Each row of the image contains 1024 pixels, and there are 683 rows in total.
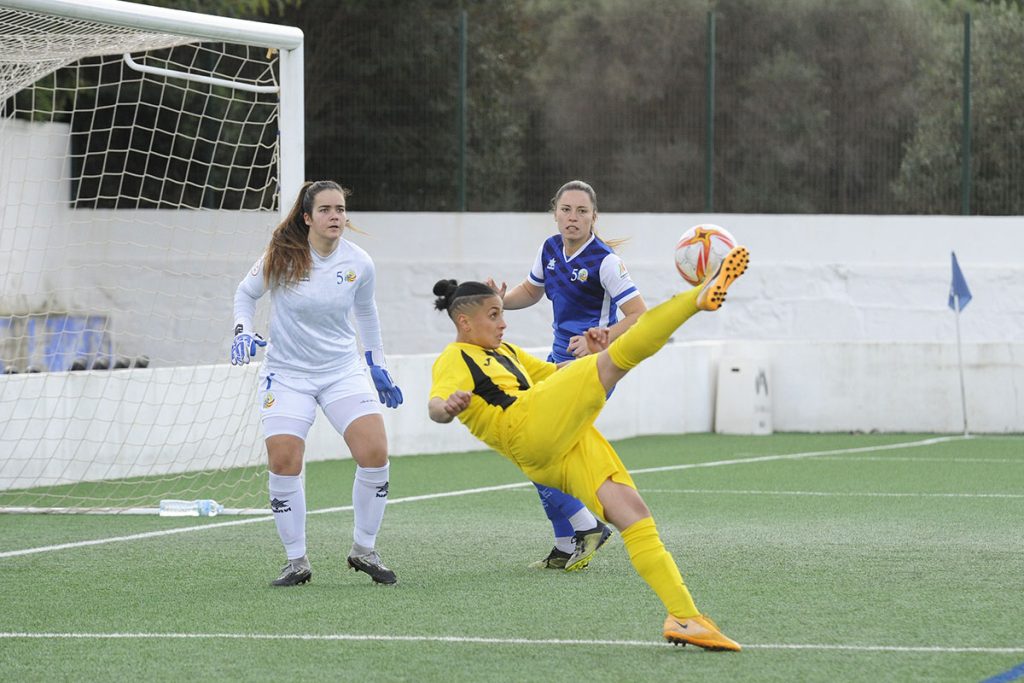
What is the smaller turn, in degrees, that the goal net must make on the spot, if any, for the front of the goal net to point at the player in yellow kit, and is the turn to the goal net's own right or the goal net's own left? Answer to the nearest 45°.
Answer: approximately 45° to the goal net's own right

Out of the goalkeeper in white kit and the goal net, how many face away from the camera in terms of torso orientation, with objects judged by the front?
0

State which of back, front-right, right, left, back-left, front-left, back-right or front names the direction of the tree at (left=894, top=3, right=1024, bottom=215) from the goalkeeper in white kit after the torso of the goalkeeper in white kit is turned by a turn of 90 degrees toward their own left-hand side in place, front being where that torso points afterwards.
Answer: front-left

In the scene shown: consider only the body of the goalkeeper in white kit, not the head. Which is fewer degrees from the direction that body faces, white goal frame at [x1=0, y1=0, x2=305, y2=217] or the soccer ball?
the soccer ball

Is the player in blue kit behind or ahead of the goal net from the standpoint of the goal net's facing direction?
ahead

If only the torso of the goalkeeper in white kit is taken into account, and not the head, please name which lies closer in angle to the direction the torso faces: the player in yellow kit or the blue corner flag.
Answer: the player in yellow kit

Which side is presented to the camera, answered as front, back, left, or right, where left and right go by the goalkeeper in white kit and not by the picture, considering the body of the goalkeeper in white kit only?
front

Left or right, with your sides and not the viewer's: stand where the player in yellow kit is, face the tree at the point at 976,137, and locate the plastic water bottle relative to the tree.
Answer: left

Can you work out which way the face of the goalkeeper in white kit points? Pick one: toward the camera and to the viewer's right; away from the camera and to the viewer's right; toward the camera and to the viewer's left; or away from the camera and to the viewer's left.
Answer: toward the camera and to the viewer's right

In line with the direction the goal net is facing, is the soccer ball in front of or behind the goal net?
in front
